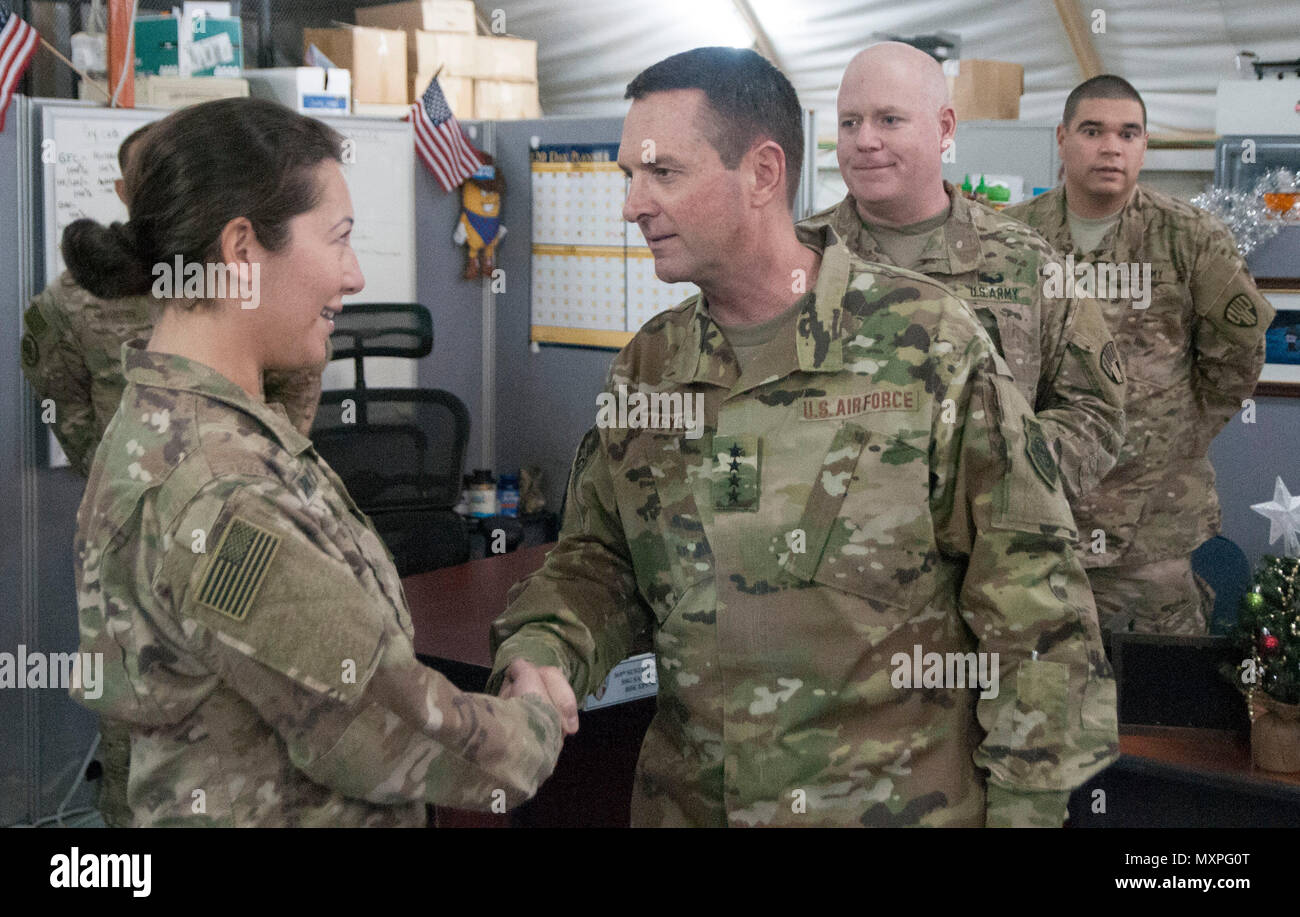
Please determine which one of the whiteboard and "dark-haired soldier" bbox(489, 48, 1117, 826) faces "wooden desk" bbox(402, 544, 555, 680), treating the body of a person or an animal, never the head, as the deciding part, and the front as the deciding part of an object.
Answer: the whiteboard

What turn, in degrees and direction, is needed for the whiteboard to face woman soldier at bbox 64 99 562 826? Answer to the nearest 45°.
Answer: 0° — it already faces them

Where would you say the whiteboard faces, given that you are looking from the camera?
facing the viewer

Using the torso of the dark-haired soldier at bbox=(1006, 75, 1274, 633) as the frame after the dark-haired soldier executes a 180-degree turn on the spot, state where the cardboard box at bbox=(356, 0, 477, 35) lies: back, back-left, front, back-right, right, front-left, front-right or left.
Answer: left

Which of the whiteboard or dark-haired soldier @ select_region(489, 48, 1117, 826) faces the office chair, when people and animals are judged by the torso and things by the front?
the whiteboard

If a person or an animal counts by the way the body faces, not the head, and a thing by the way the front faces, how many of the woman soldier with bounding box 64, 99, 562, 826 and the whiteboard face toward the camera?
1

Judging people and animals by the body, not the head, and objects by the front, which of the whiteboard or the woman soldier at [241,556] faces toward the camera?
the whiteboard

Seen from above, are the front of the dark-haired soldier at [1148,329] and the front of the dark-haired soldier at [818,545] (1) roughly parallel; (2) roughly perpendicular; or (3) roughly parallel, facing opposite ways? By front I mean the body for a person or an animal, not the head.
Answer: roughly parallel

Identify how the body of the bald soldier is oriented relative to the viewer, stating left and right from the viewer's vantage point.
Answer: facing the viewer and to the left of the viewer

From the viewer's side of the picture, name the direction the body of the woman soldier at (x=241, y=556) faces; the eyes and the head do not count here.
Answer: to the viewer's right

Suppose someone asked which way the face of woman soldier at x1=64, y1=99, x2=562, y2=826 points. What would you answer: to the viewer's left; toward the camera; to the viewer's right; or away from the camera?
to the viewer's right

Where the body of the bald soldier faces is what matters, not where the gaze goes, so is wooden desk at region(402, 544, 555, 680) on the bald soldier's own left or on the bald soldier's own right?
on the bald soldier's own right

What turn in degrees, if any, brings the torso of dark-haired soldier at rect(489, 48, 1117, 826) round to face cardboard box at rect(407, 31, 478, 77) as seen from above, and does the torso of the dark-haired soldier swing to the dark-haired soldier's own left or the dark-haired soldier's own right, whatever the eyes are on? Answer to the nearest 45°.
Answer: approximately 135° to the dark-haired soldier's own right

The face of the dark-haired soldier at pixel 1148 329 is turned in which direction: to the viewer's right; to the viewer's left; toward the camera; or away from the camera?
toward the camera
